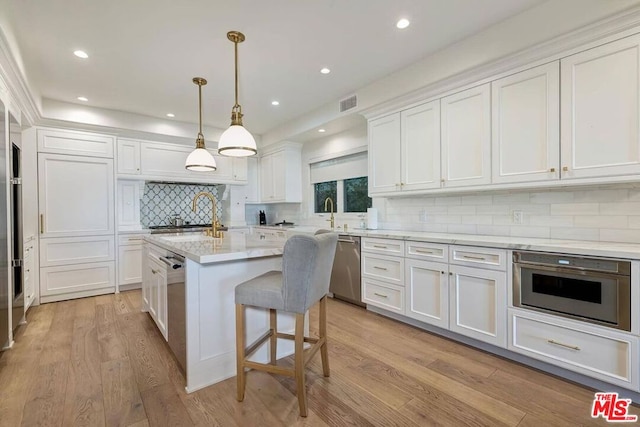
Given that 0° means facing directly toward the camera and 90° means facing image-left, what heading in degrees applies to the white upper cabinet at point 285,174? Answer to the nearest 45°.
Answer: approximately 45°

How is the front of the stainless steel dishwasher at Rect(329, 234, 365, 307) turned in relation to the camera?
facing the viewer and to the left of the viewer

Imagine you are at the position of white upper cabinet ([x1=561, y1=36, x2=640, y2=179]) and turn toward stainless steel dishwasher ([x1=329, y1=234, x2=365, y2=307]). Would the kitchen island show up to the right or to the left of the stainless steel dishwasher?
left

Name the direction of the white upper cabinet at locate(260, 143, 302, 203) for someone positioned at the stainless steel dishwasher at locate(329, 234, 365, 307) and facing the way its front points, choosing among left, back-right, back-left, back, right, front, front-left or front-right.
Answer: right

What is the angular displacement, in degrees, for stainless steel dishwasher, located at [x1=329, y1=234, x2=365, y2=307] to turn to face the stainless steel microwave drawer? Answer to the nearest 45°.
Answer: approximately 90° to its left

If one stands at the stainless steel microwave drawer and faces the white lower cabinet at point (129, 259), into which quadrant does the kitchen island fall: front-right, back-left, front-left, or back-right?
front-left

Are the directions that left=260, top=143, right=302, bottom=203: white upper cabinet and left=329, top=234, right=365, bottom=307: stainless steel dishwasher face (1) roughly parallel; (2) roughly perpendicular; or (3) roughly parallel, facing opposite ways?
roughly parallel

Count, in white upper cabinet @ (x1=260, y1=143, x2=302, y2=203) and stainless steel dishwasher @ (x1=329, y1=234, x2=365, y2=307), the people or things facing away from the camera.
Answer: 0

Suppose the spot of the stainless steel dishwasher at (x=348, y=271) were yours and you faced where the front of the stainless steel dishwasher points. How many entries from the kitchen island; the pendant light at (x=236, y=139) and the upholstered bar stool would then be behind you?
0

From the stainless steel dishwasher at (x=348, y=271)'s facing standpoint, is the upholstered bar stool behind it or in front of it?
in front

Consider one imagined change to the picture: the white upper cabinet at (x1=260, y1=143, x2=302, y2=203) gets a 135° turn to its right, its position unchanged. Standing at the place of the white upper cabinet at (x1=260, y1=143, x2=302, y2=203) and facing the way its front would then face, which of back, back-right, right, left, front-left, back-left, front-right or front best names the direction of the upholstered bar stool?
back

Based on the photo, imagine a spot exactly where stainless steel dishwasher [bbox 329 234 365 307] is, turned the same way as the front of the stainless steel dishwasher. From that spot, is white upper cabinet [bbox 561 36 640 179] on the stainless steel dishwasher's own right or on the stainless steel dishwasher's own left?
on the stainless steel dishwasher's own left

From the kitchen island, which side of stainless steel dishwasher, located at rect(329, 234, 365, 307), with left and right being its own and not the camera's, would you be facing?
front

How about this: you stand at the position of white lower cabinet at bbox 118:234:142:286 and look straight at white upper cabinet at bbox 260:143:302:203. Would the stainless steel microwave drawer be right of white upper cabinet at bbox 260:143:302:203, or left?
right

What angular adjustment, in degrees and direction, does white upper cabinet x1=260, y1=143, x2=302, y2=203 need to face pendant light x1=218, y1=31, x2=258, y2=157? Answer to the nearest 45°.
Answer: approximately 45° to its left

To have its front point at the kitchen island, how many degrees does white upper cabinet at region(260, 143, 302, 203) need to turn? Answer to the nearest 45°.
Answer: approximately 45° to its left
